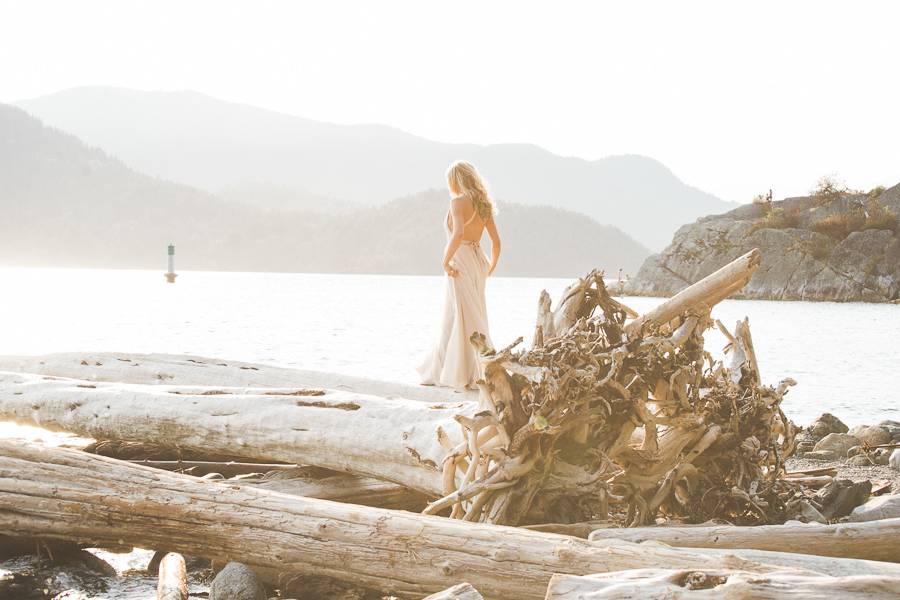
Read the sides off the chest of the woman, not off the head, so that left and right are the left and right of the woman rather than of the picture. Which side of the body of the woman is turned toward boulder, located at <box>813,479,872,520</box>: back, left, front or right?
back

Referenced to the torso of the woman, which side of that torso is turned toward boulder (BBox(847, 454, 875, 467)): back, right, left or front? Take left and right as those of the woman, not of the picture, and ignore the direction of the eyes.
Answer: back

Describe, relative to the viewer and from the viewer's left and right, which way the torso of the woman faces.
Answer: facing away from the viewer and to the left of the viewer

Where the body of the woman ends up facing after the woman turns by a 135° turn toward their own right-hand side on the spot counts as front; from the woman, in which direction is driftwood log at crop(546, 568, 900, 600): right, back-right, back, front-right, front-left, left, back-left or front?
right

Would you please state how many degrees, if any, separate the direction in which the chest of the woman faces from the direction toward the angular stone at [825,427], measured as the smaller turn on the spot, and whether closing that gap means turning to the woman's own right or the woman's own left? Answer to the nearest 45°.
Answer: approximately 135° to the woman's own right

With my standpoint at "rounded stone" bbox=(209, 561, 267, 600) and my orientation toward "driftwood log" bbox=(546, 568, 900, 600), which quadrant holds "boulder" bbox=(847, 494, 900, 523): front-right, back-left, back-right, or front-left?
front-left

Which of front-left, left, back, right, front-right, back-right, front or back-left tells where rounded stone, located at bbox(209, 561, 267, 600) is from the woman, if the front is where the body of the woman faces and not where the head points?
back-left

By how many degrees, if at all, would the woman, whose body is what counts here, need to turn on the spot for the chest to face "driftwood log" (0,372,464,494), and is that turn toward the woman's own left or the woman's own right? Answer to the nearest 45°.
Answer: approximately 135° to the woman's own left
